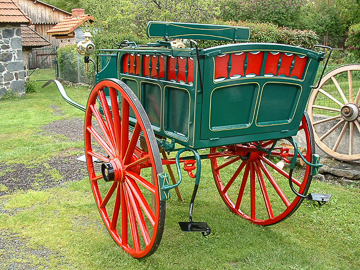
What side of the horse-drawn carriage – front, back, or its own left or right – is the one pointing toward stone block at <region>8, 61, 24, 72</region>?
front

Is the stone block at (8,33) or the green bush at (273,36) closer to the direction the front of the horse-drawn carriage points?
the stone block

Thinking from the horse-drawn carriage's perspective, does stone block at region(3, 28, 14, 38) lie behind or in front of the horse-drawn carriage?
in front

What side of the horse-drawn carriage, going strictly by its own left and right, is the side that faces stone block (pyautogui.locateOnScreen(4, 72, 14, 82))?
front

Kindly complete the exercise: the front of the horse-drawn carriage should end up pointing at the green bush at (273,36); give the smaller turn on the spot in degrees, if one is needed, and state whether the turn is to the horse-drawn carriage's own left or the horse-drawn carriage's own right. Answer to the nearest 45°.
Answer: approximately 45° to the horse-drawn carriage's own right

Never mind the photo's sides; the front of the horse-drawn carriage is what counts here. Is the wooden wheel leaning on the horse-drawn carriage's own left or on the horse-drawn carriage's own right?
on the horse-drawn carriage's own right

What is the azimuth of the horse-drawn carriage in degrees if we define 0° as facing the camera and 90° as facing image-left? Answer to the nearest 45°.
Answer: approximately 135°
